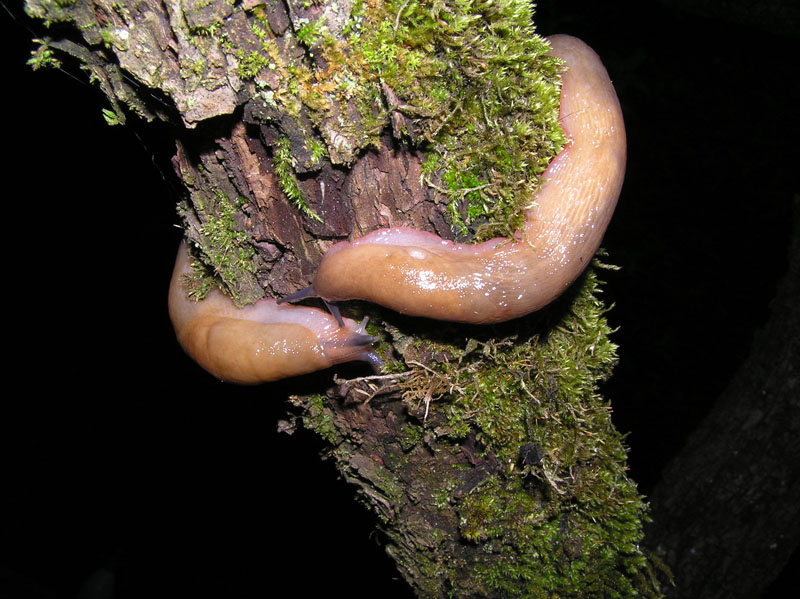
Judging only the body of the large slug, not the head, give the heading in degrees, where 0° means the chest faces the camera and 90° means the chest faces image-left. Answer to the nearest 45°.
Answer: approximately 90°

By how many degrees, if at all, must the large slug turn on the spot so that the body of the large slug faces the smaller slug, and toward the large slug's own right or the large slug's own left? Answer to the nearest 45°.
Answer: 0° — it already faces it

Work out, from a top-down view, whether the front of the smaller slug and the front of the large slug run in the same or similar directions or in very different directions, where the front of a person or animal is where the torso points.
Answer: very different directions

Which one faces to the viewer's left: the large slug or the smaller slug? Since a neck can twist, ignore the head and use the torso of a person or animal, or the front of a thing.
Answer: the large slug

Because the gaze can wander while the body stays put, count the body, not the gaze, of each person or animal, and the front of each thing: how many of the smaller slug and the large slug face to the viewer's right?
1

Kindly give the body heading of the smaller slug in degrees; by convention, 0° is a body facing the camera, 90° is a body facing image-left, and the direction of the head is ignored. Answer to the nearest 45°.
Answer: approximately 270°
